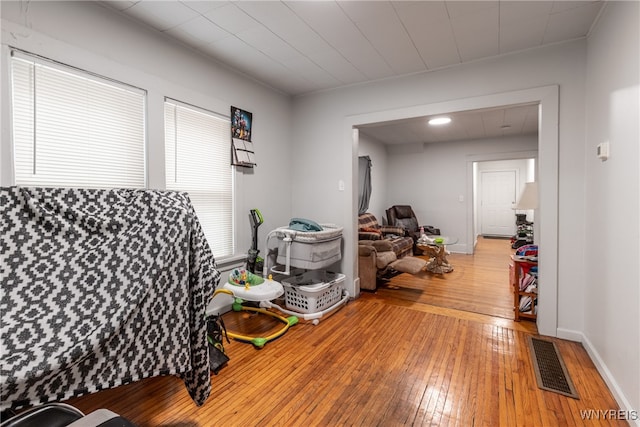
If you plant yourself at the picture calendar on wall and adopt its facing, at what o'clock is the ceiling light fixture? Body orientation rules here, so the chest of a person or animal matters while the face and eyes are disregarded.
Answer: The ceiling light fixture is roughly at 10 o'clock from the picture calendar on wall.

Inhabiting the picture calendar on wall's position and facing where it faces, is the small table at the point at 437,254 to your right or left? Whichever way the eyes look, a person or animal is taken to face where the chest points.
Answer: on your left

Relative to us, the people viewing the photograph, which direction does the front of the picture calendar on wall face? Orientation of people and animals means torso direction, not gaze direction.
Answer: facing the viewer and to the right of the viewer

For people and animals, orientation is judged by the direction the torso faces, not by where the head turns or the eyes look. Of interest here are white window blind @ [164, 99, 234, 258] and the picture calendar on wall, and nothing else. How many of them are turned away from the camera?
0

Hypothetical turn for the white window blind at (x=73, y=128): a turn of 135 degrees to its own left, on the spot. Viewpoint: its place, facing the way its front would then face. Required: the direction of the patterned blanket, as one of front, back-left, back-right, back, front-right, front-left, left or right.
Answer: back

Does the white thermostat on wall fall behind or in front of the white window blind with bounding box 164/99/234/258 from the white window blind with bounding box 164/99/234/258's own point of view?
in front

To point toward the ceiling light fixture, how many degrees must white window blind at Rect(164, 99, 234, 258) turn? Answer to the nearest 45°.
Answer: approximately 45° to its left
